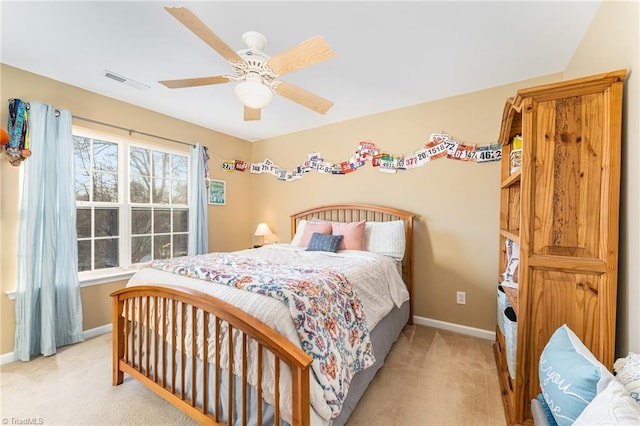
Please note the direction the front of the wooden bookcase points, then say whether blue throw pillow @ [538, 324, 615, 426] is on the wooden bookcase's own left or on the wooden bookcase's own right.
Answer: on the wooden bookcase's own left

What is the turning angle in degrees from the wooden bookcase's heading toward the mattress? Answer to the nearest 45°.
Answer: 0° — it already faces it

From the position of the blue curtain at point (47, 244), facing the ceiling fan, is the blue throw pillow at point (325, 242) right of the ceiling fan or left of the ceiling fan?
left

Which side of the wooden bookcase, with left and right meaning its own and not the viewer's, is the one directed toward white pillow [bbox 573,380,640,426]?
left

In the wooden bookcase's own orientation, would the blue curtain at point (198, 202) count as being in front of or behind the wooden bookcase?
in front

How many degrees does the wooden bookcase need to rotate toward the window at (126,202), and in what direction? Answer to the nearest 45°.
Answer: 0° — it already faces it

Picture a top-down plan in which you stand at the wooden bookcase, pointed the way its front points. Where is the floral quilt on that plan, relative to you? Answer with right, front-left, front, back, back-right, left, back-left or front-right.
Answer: front-left

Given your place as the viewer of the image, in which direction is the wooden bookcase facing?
facing to the left of the viewer

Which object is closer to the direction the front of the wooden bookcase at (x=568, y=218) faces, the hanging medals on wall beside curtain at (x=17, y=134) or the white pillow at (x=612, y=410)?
the hanging medals on wall beside curtain
